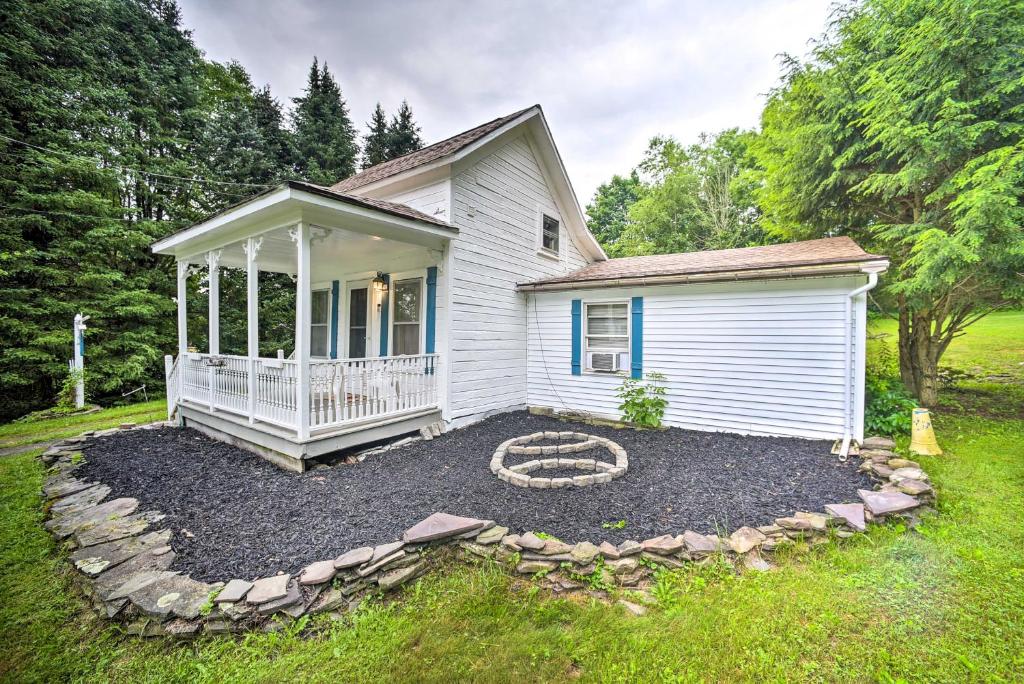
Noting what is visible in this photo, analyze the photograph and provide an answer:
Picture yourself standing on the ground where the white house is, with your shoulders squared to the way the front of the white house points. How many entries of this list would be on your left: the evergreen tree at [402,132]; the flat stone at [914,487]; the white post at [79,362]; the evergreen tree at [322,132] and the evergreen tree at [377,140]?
1

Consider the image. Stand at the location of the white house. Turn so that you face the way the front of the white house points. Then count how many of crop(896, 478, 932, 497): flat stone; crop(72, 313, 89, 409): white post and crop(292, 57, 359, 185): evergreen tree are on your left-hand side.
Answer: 1

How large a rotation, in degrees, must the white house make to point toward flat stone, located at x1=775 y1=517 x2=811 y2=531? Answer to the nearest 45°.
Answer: approximately 90° to its left

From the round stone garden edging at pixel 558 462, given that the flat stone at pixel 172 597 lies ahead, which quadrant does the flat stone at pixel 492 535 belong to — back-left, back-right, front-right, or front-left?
front-left

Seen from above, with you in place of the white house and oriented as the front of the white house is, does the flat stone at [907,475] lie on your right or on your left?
on your left

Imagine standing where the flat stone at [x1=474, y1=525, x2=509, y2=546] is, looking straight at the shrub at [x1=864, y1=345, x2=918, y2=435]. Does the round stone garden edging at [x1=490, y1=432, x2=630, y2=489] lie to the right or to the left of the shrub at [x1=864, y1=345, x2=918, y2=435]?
left

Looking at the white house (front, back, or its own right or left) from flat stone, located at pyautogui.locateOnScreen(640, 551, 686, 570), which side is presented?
left

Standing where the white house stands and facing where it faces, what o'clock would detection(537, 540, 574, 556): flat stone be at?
The flat stone is roughly at 10 o'clock from the white house.

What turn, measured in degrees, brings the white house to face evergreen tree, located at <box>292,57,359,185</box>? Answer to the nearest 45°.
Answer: approximately 90° to its right

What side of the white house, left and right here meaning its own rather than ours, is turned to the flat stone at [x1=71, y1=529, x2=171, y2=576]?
front

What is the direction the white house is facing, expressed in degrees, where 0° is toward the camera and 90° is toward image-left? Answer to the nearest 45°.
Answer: approximately 45°

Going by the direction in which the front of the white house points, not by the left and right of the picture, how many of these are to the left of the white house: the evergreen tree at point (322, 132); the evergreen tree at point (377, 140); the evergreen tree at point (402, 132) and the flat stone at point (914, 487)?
1

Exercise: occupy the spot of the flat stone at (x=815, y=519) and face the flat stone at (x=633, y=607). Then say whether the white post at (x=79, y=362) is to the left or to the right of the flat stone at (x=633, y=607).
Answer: right

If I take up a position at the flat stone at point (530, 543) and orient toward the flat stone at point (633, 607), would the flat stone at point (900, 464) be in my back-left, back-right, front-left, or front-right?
front-left

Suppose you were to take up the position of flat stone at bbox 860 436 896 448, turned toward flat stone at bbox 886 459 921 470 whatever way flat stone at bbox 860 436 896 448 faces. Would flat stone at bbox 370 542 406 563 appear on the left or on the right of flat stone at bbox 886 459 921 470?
right
